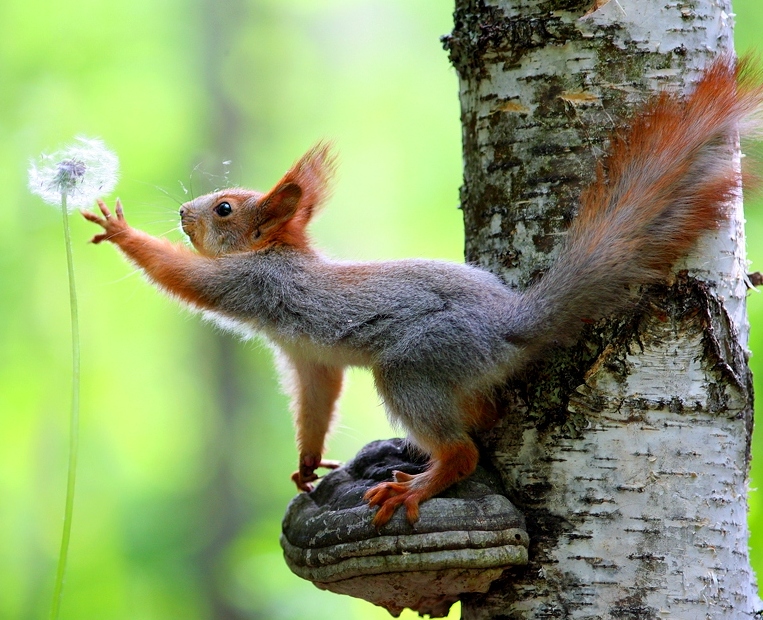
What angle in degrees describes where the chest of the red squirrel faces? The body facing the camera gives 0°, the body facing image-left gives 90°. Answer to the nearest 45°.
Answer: approximately 90°
